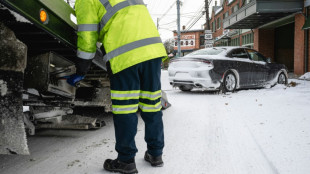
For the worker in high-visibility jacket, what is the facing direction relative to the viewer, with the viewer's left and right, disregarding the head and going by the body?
facing away from the viewer and to the left of the viewer

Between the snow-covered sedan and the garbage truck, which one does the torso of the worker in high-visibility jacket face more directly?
the garbage truck

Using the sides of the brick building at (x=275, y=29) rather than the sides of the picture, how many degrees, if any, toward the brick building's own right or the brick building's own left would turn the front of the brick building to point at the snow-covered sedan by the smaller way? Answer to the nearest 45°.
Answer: approximately 45° to the brick building's own left

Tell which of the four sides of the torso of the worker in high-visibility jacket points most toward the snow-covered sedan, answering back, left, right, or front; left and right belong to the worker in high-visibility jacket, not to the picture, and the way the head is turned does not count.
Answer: right
